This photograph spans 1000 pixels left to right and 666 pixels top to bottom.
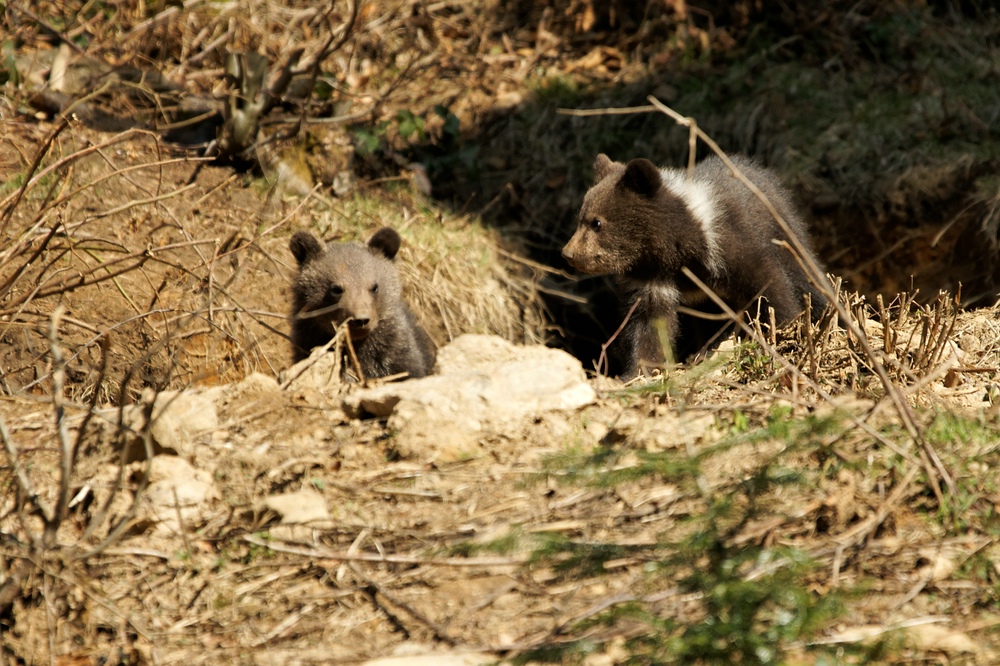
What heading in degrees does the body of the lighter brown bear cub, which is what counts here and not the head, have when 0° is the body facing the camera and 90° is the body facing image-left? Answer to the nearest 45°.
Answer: approximately 0°

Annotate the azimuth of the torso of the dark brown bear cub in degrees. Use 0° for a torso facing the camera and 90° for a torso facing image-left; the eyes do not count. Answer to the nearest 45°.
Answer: approximately 45°

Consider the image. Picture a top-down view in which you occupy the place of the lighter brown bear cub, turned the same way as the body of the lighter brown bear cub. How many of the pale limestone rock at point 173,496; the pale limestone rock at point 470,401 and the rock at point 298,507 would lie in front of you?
3

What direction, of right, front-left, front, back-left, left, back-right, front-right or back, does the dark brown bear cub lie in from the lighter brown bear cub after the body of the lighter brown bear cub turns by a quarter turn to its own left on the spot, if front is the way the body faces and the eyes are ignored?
front

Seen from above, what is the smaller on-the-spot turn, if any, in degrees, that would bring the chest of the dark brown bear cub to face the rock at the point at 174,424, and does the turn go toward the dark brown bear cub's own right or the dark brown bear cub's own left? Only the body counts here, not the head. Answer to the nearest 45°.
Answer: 0° — it already faces it

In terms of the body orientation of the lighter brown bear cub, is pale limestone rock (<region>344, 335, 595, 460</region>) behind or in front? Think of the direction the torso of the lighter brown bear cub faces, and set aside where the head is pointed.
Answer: in front

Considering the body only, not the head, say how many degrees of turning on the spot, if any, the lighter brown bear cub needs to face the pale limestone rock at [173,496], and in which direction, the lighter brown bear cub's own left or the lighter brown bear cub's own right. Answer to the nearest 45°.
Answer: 0° — it already faces it

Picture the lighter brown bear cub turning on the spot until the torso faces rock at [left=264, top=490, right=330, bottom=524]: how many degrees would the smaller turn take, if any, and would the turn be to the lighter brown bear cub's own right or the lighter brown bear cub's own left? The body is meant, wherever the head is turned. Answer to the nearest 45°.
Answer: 0° — it already faces it
